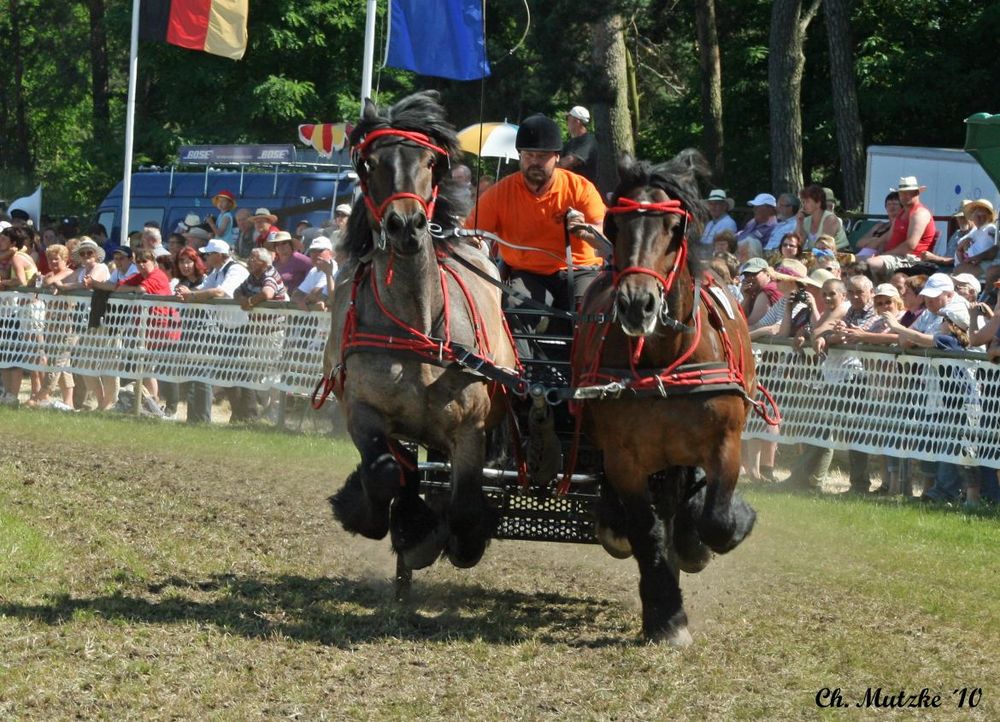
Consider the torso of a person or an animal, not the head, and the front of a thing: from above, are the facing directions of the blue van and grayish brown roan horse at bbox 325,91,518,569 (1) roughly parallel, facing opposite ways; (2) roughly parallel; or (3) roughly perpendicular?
roughly perpendicular

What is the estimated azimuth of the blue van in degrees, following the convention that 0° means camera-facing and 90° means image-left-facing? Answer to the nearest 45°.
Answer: approximately 90°

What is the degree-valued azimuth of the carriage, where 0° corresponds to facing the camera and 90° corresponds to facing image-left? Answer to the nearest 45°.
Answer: approximately 0°

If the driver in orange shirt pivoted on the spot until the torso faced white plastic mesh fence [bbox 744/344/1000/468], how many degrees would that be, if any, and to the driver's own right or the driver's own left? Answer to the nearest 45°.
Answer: approximately 135° to the driver's own left

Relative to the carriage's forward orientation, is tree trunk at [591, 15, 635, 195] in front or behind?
behind

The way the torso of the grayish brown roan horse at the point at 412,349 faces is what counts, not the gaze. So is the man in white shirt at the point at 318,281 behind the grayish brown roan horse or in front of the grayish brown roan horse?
behind

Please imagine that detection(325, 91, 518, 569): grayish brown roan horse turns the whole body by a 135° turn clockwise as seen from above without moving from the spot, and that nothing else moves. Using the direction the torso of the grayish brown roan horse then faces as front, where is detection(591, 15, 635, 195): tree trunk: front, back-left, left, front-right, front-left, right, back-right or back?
front-right

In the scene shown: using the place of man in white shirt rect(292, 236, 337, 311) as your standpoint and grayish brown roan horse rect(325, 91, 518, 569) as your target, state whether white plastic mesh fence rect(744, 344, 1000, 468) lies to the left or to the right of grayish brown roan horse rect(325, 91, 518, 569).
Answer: left

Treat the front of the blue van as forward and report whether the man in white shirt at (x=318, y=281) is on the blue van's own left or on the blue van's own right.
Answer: on the blue van's own left
